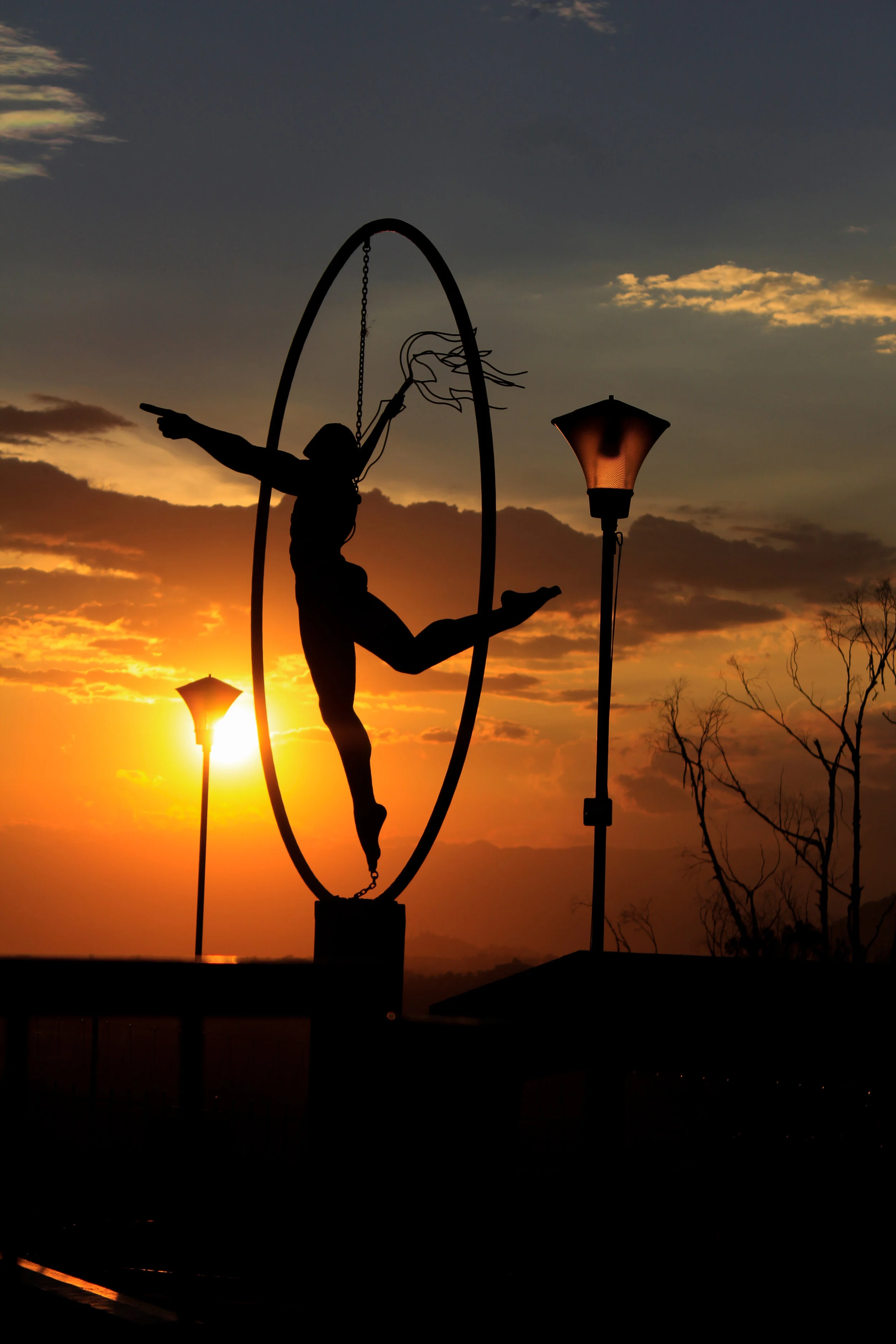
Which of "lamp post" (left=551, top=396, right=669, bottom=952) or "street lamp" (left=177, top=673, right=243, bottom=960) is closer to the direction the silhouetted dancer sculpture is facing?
the street lamp

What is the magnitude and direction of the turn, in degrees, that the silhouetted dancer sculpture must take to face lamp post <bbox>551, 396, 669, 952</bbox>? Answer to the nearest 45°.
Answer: approximately 135° to its right

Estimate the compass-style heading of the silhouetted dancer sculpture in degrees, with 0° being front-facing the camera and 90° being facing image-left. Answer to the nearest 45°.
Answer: approximately 90°

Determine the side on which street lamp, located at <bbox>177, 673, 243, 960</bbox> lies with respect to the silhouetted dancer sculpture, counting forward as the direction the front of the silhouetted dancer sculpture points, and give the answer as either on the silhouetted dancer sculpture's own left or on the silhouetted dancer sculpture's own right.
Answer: on the silhouetted dancer sculpture's own right
